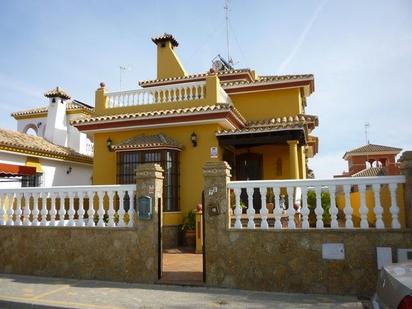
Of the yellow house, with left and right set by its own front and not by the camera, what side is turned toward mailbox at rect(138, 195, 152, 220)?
front

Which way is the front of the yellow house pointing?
toward the camera

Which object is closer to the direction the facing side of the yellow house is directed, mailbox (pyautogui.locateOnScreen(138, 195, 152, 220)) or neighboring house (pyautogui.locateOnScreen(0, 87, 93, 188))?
the mailbox

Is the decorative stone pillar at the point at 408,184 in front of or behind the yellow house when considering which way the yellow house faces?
in front

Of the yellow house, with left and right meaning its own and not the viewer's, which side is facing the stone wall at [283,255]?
front

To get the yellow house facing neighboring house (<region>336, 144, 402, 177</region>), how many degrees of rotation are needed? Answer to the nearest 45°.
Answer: approximately 135° to its left

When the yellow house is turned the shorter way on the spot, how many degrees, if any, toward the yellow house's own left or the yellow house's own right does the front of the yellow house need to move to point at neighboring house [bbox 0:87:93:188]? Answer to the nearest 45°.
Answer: approximately 135° to the yellow house's own right

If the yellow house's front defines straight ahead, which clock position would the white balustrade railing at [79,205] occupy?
The white balustrade railing is roughly at 1 o'clock from the yellow house.
